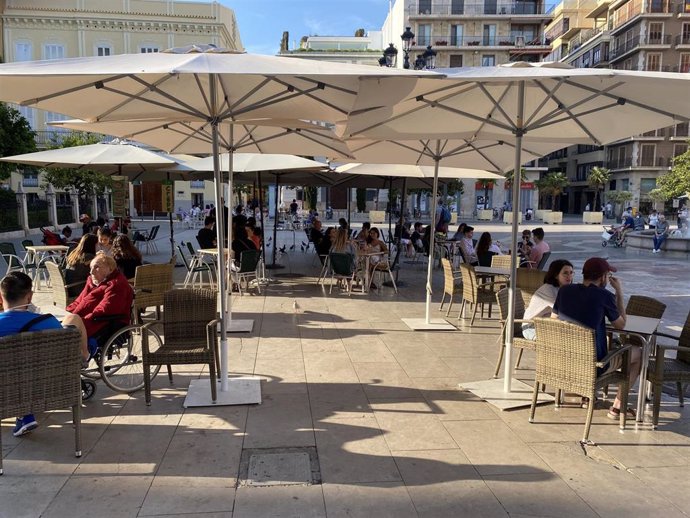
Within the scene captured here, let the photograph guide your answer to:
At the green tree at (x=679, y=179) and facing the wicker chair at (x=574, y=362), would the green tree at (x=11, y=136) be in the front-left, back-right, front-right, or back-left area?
front-right

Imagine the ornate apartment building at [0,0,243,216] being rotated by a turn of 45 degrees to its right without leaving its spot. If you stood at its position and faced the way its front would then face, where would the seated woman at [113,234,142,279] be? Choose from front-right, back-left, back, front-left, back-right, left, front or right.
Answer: front-left

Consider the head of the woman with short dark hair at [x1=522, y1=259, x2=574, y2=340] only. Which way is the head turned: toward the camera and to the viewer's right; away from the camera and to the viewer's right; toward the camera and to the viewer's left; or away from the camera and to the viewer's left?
toward the camera and to the viewer's right

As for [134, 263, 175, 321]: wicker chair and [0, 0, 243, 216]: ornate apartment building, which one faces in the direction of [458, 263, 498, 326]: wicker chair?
the ornate apartment building

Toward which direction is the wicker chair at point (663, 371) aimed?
to the viewer's left

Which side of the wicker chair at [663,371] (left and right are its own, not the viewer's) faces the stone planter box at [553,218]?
right

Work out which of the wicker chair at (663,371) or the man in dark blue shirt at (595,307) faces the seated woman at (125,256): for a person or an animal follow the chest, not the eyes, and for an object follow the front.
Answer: the wicker chair

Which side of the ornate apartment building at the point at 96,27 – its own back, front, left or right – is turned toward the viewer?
front

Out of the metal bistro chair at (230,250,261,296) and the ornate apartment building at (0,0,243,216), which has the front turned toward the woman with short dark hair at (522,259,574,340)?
the ornate apartment building
